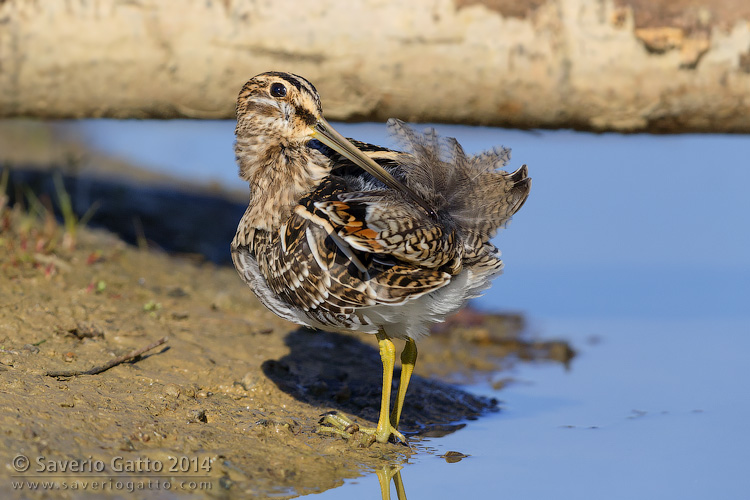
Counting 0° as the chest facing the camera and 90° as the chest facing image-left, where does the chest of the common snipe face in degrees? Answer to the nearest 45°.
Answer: approximately 90°

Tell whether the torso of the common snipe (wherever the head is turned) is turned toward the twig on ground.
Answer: yes
